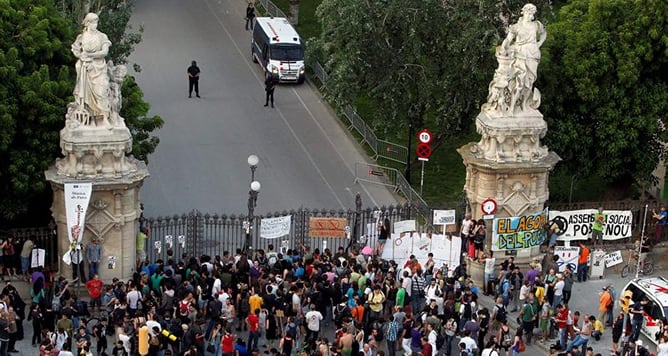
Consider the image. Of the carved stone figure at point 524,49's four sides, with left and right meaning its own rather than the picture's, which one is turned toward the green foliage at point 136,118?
right

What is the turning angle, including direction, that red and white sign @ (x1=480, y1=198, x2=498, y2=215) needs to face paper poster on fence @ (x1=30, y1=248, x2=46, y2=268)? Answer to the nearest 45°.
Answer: approximately 90° to its right

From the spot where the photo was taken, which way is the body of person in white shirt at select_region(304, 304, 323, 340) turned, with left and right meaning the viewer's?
facing away from the viewer

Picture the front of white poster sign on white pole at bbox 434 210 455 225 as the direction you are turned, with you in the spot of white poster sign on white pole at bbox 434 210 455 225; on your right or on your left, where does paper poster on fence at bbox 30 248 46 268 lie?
on your right

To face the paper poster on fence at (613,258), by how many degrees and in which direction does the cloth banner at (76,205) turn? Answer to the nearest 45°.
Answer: approximately 90° to its left

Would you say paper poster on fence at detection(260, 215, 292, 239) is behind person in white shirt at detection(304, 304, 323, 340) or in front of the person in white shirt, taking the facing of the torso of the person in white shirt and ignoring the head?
in front

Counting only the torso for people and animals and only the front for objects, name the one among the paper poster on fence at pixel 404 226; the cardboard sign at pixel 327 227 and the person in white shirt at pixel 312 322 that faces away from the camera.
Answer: the person in white shirt

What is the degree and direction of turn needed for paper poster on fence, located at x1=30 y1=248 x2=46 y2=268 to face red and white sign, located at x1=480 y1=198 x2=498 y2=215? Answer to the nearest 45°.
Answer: approximately 90° to its left

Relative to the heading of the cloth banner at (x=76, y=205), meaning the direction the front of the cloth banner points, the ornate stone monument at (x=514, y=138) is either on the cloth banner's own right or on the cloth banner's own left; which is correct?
on the cloth banner's own left

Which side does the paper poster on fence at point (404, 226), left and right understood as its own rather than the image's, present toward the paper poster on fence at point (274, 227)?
right

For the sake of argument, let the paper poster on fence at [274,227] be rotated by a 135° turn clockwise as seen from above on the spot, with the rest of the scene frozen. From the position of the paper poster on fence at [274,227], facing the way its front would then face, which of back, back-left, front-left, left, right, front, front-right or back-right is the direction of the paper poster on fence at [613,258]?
back-right
